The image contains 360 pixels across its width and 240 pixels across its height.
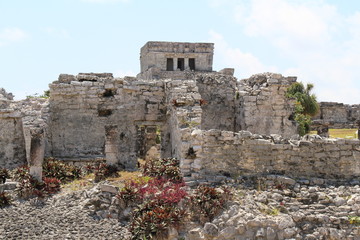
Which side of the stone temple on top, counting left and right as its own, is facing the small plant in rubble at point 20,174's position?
front

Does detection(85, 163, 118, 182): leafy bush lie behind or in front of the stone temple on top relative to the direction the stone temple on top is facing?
in front

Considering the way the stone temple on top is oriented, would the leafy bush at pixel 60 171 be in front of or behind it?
in front

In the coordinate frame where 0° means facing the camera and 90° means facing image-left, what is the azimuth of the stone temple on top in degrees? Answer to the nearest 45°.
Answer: approximately 0°

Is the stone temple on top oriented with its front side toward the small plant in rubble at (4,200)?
yes

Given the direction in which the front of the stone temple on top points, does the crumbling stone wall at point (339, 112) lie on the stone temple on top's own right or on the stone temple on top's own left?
on the stone temple on top's own left

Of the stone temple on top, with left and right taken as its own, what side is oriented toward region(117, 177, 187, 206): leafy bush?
front

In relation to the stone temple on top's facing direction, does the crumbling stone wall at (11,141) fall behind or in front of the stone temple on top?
in front
